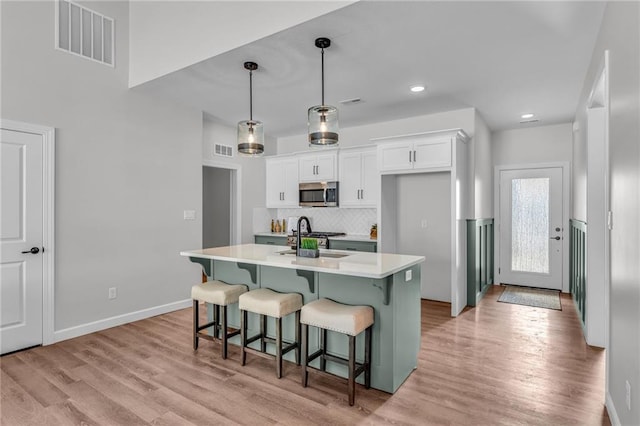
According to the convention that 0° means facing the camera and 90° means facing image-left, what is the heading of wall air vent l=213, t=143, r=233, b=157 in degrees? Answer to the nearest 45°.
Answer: approximately 315°

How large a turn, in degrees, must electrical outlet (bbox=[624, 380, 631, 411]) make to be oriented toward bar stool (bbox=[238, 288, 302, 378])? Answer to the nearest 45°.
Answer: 0° — it already faces it

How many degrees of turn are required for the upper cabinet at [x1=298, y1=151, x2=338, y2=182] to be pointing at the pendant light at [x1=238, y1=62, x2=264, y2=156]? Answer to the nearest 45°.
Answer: approximately 45° to its left

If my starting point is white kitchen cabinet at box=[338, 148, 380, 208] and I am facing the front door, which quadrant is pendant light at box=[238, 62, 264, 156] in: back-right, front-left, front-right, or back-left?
back-right

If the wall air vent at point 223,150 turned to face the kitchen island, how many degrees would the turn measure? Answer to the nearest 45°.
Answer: approximately 45° to its right

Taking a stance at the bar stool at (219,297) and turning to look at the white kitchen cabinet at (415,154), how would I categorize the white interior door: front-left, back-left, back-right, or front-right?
back-left

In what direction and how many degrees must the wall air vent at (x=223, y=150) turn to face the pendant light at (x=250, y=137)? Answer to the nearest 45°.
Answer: approximately 45° to its right

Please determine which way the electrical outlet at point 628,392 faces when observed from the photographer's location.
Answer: facing to the left of the viewer

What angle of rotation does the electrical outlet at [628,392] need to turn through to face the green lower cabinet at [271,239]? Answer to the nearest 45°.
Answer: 0° — it already faces it

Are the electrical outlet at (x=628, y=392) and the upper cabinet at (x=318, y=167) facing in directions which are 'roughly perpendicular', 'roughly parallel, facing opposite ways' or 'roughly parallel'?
roughly perpendicular

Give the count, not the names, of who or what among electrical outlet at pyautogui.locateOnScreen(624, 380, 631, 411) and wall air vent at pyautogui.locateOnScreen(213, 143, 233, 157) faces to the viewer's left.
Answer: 1

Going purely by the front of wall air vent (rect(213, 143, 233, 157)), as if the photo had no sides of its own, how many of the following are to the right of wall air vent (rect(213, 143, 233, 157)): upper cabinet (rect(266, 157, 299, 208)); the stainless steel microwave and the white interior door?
1

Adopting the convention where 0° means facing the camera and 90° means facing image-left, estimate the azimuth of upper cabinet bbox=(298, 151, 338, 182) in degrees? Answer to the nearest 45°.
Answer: approximately 45°

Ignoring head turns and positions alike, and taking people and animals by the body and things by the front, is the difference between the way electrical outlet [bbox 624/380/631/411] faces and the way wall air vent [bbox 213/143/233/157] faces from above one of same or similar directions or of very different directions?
very different directions
